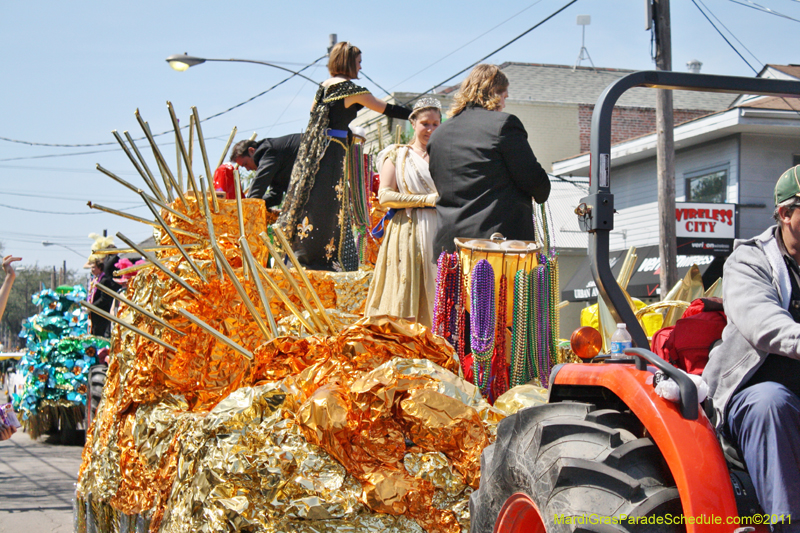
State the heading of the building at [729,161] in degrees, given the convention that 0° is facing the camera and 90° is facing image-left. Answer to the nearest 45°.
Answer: approximately 45°

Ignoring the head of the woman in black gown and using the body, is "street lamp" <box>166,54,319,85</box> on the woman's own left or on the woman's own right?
on the woman's own left

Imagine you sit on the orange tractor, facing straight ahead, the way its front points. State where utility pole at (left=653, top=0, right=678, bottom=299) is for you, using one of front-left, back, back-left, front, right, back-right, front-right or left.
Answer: back-left

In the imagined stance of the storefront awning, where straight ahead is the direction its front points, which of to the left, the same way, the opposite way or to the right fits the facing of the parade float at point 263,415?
to the left

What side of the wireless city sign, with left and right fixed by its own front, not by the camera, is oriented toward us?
front

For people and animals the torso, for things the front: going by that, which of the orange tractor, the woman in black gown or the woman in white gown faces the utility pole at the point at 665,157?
the woman in black gown

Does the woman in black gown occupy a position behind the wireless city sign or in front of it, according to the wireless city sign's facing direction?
in front

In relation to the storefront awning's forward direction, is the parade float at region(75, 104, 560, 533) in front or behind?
in front

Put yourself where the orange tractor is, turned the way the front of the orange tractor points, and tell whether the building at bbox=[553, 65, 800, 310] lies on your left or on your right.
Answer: on your left

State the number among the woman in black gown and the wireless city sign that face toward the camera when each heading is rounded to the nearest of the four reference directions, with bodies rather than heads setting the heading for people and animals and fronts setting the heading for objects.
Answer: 1
